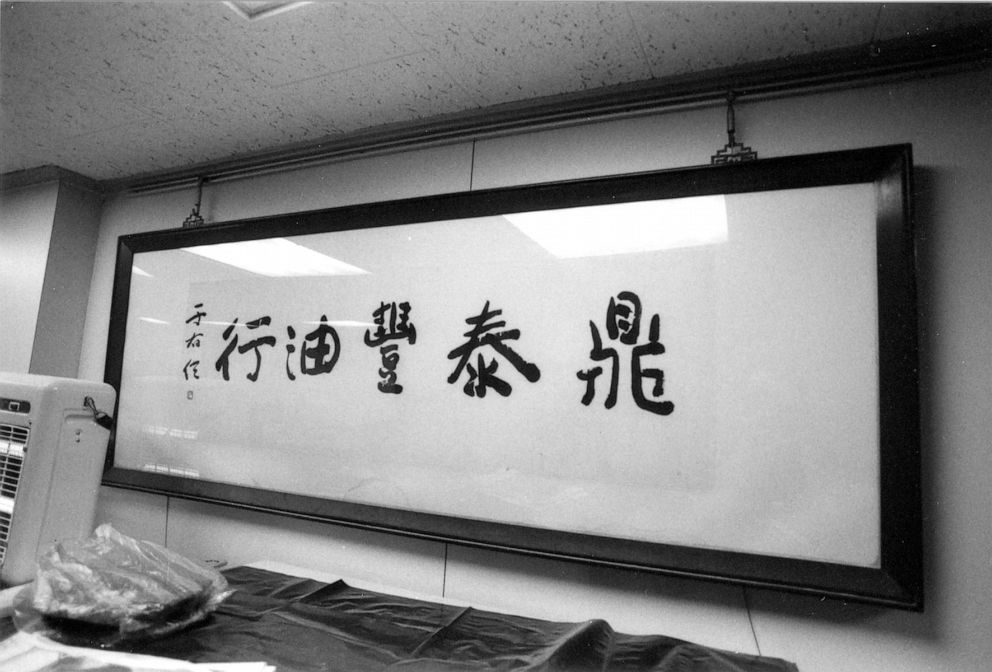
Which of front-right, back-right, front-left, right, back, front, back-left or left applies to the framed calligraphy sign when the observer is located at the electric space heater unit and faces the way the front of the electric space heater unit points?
left

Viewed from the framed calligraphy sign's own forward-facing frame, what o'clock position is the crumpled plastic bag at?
The crumpled plastic bag is roughly at 1 o'clock from the framed calligraphy sign.

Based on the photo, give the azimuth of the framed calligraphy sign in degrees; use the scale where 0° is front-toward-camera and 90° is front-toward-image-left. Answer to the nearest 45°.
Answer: approximately 45°

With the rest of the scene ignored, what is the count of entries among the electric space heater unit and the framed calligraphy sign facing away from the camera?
0

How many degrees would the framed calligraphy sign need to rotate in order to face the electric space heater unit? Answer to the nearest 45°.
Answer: approximately 45° to its right
